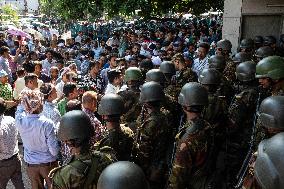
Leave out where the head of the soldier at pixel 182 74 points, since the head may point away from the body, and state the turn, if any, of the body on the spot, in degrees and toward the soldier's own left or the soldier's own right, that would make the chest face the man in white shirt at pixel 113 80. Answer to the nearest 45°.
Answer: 0° — they already face them

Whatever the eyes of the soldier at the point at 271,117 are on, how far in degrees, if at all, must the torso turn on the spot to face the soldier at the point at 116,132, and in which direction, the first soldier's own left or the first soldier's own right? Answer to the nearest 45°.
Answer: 0° — they already face them

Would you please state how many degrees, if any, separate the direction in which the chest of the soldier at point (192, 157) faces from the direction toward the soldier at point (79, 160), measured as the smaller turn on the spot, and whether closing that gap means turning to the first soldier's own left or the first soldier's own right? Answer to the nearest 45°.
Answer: approximately 90° to the first soldier's own left

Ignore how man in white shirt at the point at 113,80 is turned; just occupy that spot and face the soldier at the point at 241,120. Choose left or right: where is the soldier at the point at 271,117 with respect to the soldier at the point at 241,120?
right

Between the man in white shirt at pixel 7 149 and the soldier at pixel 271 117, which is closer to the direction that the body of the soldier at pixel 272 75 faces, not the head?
the man in white shirt

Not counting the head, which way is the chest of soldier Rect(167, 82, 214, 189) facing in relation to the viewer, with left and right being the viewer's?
facing away from the viewer and to the left of the viewer

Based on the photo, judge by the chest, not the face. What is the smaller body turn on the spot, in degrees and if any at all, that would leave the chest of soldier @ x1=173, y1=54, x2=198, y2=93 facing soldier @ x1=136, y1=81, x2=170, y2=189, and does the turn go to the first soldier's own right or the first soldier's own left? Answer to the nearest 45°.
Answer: approximately 45° to the first soldier's own left

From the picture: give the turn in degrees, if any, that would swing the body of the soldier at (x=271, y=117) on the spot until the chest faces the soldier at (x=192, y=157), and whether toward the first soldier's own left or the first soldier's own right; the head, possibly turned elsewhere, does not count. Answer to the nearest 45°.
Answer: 0° — they already face them

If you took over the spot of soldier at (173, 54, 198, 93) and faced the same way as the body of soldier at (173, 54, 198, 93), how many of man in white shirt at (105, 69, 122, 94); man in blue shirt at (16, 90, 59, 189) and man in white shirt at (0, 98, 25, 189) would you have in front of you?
3

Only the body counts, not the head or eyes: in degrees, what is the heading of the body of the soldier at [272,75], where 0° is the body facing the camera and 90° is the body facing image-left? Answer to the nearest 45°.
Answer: approximately 90°

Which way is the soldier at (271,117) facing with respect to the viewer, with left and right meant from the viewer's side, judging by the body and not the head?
facing to the left of the viewer

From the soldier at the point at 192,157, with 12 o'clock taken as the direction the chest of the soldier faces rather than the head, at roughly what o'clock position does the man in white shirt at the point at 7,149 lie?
The man in white shirt is roughly at 11 o'clock from the soldier.
